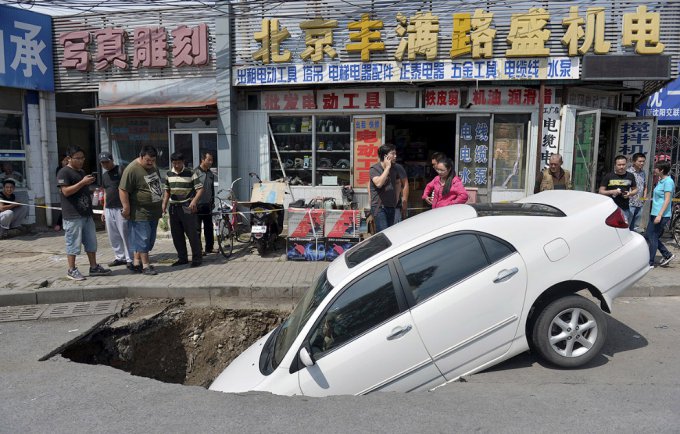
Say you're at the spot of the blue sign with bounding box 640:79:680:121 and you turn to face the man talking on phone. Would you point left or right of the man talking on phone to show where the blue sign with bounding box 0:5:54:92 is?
right

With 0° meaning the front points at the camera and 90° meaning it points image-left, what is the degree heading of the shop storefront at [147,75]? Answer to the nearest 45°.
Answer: approximately 0°

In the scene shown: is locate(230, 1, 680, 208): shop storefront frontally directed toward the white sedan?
yes

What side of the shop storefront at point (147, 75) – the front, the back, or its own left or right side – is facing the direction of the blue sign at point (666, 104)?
left

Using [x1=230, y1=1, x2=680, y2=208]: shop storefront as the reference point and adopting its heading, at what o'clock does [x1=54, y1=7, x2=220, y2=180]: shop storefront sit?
[x1=54, y1=7, x2=220, y2=180]: shop storefront is roughly at 3 o'clock from [x1=230, y1=1, x2=680, y2=208]: shop storefront.

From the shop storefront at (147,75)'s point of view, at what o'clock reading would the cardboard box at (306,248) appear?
The cardboard box is roughly at 11 o'clock from the shop storefront.

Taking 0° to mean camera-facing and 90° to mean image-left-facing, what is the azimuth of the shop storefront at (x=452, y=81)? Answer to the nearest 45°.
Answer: approximately 0°
